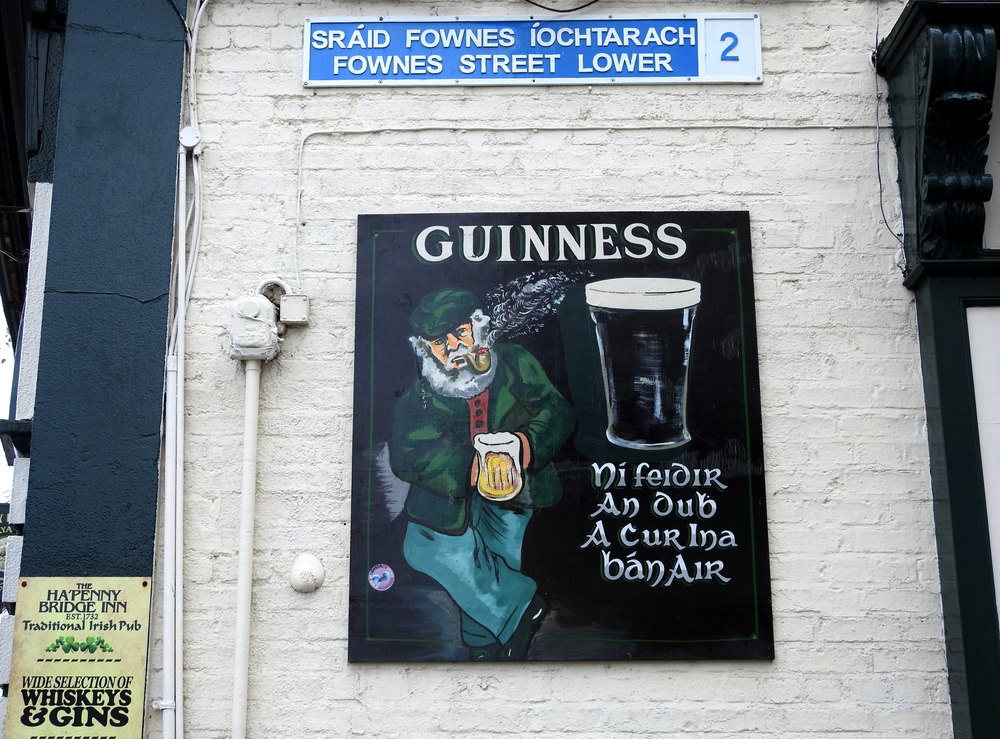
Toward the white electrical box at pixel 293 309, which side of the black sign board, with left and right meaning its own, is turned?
right

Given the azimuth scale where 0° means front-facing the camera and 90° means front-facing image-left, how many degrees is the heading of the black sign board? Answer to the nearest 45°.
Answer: approximately 0°

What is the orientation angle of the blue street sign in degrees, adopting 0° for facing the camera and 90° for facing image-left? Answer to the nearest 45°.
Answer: approximately 0°

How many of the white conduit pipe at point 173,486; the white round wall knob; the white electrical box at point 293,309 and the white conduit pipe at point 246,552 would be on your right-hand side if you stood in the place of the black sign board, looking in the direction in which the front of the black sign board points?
4

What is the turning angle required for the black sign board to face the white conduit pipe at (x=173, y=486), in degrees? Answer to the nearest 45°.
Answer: approximately 90° to its right

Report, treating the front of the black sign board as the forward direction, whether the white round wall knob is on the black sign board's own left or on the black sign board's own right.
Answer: on the black sign board's own right

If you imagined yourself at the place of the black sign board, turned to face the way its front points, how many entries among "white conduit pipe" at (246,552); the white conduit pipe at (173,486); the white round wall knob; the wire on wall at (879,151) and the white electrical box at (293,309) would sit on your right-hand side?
4

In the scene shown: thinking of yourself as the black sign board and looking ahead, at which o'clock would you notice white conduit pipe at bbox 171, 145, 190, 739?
The white conduit pipe is roughly at 3 o'clock from the black sign board.

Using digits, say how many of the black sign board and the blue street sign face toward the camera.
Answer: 2

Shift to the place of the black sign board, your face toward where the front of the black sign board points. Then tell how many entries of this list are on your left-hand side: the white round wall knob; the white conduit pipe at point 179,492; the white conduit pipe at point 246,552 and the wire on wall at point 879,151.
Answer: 1
